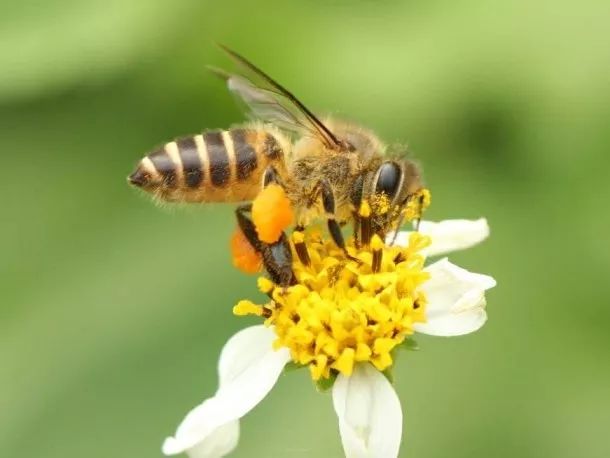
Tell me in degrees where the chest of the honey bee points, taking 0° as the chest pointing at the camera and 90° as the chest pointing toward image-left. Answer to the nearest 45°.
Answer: approximately 270°
